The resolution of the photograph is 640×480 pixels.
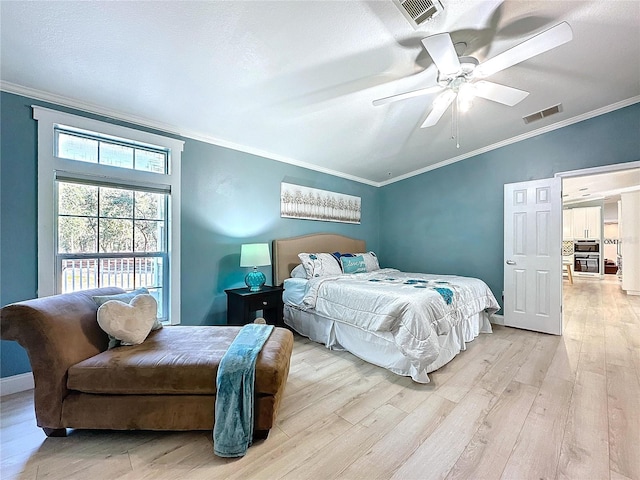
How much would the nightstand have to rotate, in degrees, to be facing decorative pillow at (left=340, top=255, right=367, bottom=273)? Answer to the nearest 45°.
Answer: approximately 90° to its left

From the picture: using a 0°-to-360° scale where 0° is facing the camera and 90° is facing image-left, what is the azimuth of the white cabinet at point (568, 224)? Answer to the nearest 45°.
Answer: approximately 0°

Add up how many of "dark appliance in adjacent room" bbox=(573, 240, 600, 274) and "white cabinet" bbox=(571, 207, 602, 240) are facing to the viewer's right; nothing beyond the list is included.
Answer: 0

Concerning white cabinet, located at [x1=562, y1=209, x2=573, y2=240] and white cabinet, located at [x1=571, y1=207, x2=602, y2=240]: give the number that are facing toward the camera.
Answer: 2

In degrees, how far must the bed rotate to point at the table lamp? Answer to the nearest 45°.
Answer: approximately 135° to its right

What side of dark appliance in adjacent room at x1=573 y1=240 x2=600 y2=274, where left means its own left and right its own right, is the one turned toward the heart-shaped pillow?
front

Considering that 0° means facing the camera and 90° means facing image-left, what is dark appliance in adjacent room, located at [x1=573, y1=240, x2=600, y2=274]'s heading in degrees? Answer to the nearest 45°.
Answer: approximately 0°

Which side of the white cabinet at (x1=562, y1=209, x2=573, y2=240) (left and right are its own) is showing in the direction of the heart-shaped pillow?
front
